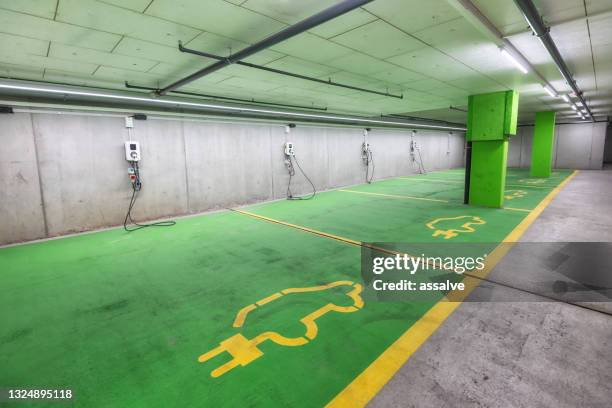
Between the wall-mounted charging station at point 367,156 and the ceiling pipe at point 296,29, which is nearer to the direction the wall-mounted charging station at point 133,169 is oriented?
the ceiling pipe

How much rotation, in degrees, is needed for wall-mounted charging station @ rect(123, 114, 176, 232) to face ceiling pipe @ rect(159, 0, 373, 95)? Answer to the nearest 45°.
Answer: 0° — it already faces it

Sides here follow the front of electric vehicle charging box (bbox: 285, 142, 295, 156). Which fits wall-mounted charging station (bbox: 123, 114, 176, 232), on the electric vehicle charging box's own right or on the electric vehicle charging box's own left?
on the electric vehicle charging box's own right

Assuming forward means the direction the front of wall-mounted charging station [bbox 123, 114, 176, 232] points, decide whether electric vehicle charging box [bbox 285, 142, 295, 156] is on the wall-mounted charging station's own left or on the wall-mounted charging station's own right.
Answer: on the wall-mounted charging station's own left

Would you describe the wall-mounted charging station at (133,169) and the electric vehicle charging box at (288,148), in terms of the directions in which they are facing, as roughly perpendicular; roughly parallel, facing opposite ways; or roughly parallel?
roughly parallel

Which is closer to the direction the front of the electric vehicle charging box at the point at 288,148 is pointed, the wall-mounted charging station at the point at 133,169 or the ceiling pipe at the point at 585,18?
the ceiling pipe

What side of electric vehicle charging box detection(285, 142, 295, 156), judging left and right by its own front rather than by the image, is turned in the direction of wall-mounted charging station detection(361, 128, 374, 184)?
left

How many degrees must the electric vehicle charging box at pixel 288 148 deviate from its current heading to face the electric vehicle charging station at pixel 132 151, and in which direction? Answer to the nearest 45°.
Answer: approximately 90° to its right

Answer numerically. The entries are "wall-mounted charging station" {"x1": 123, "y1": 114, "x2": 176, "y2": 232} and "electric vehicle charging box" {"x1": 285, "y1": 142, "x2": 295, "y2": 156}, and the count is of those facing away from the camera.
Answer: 0

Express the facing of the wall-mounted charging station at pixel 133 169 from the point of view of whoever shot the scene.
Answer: facing the viewer

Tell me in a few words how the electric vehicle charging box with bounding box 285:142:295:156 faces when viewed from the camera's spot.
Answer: facing the viewer and to the right of the viewer

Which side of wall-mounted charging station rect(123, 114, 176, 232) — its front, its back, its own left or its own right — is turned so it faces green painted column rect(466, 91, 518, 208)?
left
